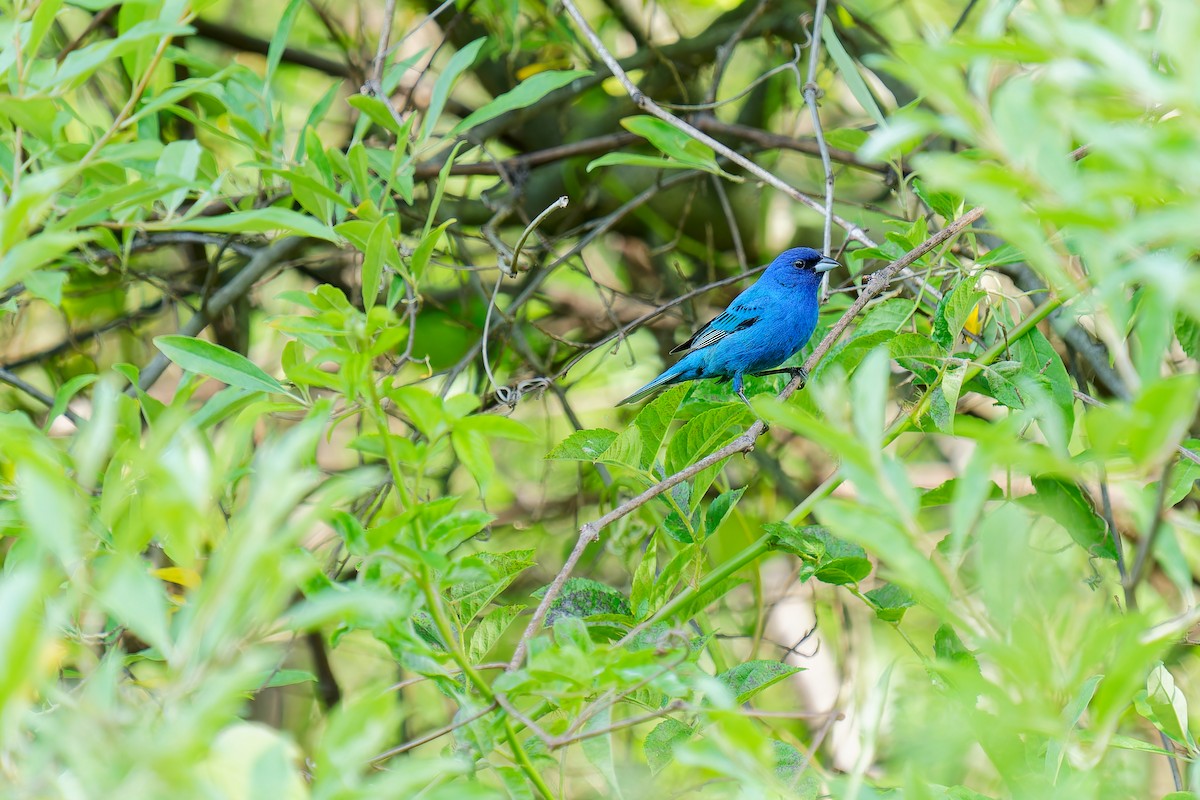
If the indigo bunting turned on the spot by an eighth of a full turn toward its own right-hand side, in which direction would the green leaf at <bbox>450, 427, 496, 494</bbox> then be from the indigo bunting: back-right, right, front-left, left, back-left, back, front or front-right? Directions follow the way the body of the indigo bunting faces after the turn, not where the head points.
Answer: front-right

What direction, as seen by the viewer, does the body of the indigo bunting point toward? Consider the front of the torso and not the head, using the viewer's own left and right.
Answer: facing to the right of the viewer

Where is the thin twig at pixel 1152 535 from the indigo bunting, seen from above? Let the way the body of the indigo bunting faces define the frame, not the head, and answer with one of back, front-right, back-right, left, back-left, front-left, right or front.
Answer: front

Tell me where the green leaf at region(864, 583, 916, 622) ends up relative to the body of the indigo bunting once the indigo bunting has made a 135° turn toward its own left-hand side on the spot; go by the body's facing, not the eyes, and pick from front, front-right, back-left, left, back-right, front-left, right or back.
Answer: back-right

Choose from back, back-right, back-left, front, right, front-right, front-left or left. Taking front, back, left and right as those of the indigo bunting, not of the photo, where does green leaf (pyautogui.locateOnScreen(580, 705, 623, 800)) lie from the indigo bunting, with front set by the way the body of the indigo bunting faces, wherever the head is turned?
right

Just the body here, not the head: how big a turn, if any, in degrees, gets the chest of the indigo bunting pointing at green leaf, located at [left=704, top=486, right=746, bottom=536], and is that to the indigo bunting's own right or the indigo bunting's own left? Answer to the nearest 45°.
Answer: approximately 90° to the indigo bunting's own right

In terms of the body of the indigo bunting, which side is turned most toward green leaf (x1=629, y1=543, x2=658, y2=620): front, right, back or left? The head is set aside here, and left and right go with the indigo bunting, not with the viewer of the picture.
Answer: right

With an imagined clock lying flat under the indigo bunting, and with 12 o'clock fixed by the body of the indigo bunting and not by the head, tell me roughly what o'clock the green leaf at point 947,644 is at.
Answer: The green leaf is roughly at 3 o'clock from the indigo bunting.

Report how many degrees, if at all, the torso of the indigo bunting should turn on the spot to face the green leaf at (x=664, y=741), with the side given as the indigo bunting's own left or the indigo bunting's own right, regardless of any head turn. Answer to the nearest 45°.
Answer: approximately 90° to the indigo bunting's own right
